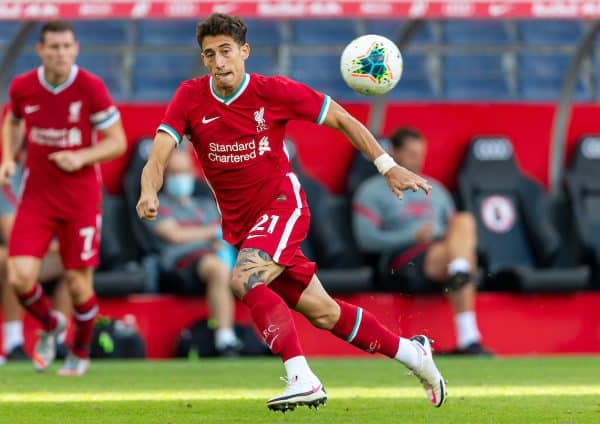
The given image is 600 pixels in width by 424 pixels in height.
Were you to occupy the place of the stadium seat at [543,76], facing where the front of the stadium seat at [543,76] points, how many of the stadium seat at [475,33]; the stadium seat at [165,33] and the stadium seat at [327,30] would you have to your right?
3

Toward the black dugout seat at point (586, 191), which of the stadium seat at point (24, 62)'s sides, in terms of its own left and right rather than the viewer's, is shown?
left

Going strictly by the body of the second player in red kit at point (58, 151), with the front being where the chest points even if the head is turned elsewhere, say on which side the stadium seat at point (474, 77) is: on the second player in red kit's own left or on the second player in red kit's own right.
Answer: on the second player in red kit's own left

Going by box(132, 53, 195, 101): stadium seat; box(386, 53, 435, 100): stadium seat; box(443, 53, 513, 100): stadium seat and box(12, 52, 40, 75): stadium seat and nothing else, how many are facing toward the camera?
4

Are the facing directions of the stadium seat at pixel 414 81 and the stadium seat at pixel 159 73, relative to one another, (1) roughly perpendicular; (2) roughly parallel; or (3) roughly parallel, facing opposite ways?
roughly parallel

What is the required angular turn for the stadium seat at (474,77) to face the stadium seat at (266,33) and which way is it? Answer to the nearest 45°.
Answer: approximately 90° to its right

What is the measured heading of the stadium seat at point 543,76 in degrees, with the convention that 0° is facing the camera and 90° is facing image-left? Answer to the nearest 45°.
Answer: approximately 0°

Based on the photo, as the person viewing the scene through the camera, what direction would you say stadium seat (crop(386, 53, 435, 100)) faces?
facing the viewer

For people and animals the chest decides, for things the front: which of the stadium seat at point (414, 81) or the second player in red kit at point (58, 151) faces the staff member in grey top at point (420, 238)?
the stadium seat

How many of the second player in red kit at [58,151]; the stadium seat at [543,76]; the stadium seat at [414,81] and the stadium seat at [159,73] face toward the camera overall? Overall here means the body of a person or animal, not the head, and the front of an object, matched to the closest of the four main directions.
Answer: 4
